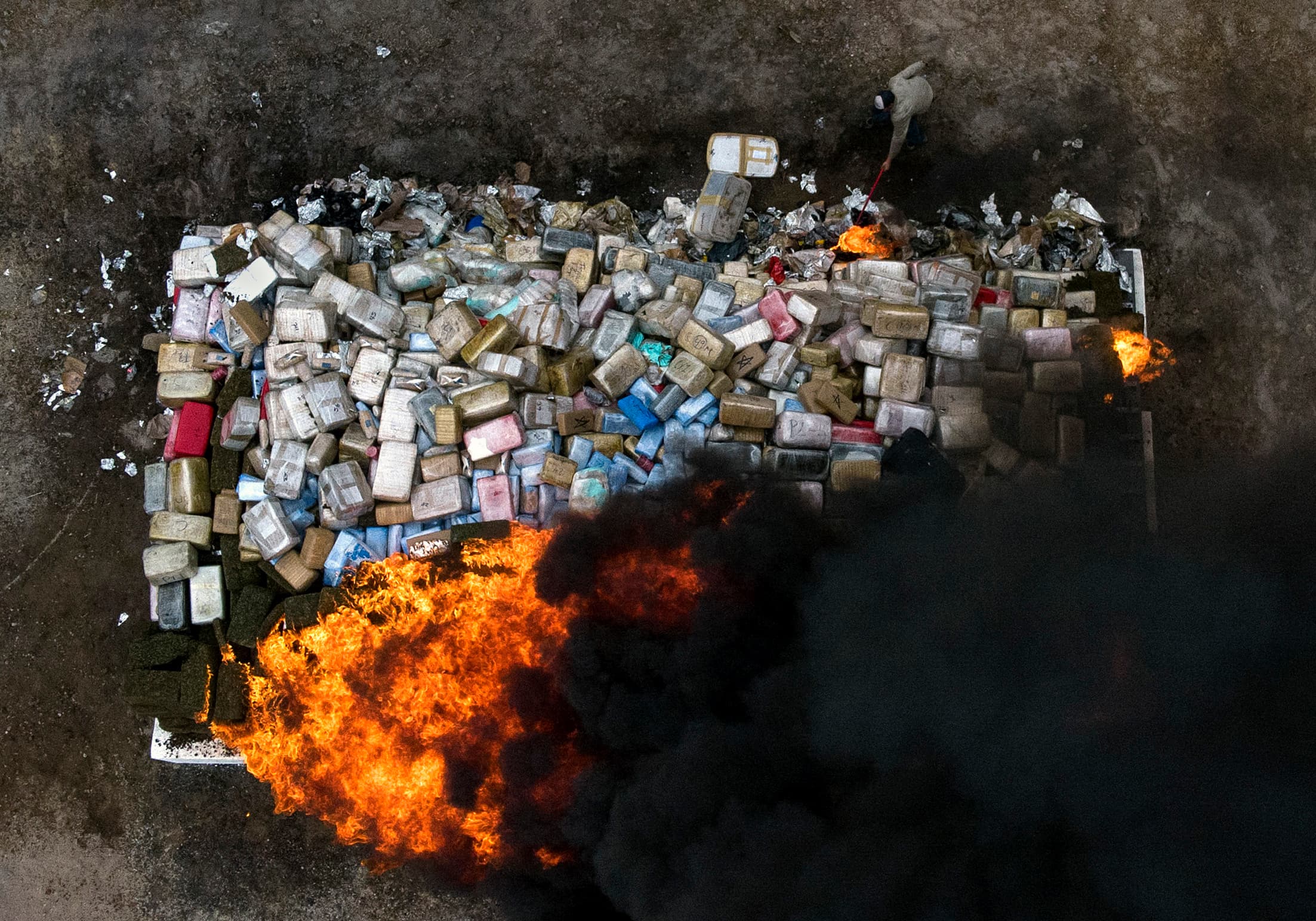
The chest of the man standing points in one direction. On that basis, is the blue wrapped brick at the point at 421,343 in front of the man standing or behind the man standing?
in front

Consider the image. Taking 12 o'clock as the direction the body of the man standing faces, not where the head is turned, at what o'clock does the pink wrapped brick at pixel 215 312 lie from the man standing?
The pink wrapped brick is roughly at 1 o'clock from the man standing.

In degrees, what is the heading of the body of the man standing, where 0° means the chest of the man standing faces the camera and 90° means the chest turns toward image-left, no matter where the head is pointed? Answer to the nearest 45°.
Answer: approximately 45°

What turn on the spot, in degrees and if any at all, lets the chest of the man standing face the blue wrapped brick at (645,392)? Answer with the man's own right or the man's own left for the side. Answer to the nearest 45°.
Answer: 0° — they already face it

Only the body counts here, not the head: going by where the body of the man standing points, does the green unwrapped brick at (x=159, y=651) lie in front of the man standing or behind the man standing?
in front

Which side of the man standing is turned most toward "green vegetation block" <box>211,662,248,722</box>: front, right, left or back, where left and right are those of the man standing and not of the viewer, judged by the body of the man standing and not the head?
front
